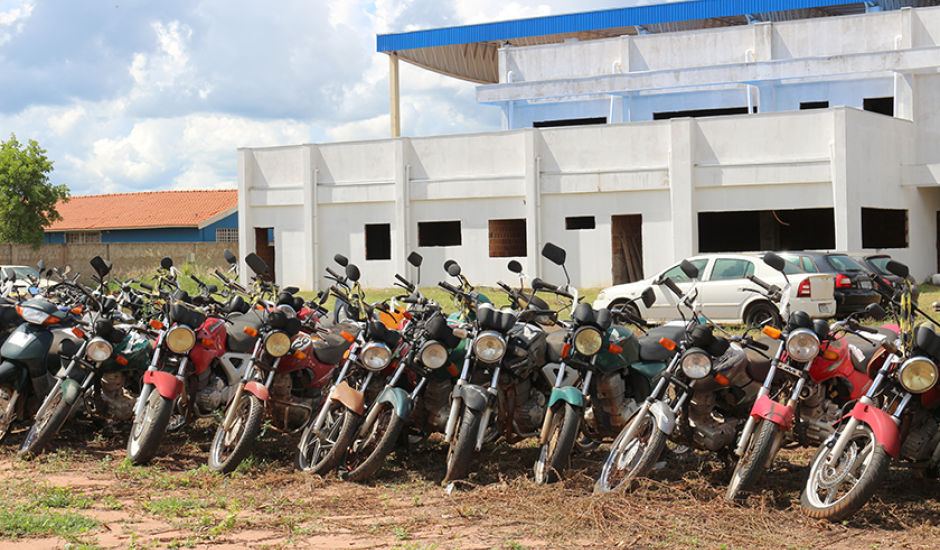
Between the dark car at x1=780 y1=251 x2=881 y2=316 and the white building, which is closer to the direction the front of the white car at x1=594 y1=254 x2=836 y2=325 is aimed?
the white building

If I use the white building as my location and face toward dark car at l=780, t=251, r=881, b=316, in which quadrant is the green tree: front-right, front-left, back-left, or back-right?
back-right

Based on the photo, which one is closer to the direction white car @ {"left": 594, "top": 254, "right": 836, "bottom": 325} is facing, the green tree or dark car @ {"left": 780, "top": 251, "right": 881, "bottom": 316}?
the green tree

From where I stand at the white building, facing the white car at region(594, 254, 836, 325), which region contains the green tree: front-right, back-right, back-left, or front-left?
back-right

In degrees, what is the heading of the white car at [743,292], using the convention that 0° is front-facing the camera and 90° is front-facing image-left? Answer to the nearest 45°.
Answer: approximately 135°

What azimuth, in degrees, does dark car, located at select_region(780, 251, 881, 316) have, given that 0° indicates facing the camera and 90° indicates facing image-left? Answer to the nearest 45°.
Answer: approximately 135°
